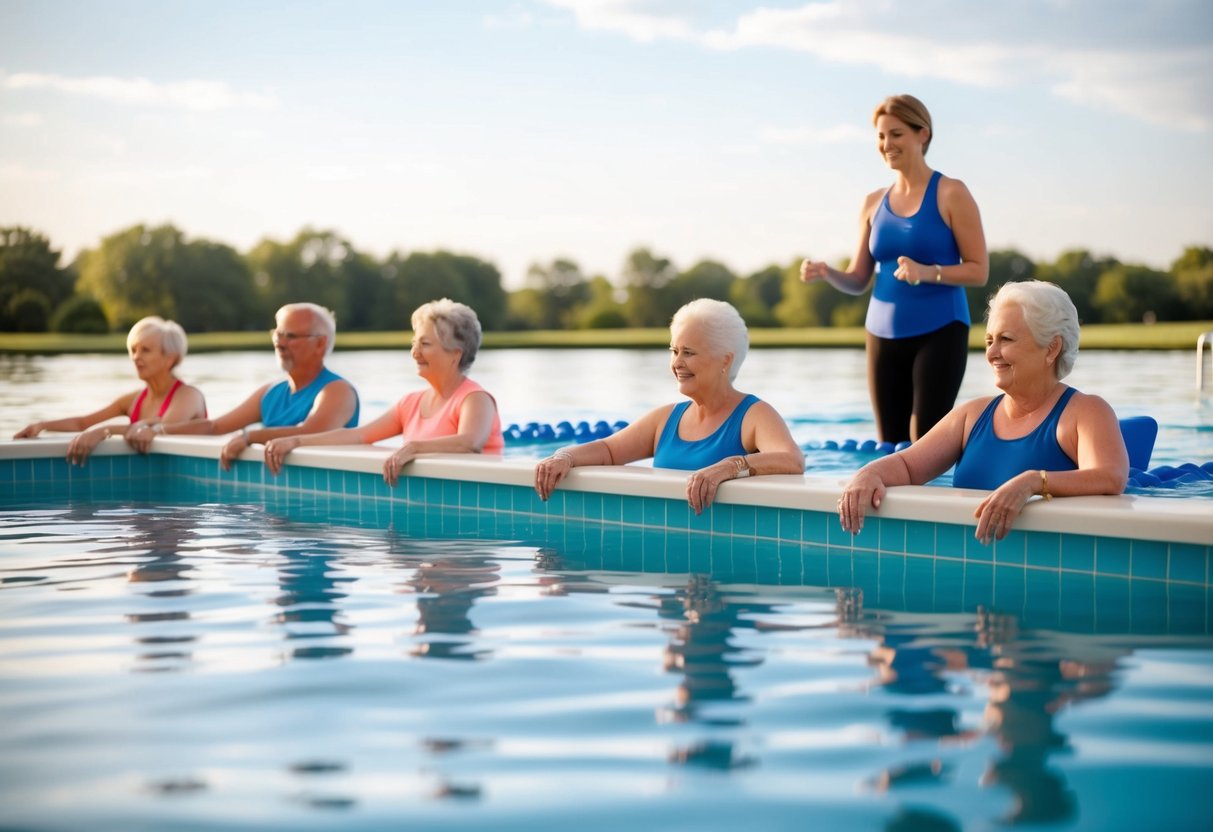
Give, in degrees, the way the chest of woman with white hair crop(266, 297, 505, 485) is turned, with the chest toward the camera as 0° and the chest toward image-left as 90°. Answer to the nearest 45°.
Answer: approximately 45°

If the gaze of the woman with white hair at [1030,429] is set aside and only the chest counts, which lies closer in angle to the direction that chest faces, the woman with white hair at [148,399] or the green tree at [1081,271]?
the woman with white hair

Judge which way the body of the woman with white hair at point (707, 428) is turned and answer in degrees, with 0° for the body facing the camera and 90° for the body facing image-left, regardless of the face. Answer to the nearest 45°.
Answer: approximately 45°

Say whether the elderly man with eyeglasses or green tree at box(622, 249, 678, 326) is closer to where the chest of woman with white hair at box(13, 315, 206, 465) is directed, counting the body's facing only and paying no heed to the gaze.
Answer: the elderly man with eyeglasses

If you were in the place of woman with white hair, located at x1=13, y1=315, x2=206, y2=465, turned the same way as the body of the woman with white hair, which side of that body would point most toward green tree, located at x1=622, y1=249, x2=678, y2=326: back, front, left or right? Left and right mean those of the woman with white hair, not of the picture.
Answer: back

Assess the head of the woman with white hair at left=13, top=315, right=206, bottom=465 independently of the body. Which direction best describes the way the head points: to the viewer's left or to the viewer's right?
to the viewer's left

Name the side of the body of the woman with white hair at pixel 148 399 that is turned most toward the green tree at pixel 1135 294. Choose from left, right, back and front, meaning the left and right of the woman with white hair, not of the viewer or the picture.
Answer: back

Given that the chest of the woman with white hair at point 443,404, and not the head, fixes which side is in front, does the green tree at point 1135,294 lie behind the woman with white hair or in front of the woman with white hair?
behind

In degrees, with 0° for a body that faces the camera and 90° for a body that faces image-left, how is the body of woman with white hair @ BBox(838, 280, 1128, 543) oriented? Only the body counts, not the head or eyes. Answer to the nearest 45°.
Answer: approximately 45°

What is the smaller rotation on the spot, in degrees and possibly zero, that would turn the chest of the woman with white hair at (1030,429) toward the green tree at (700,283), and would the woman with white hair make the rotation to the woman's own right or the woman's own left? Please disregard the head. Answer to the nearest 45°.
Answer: approximately 135° to the woman's own right

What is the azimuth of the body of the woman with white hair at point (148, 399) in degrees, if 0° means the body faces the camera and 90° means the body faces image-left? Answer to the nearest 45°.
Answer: approximately 45°
